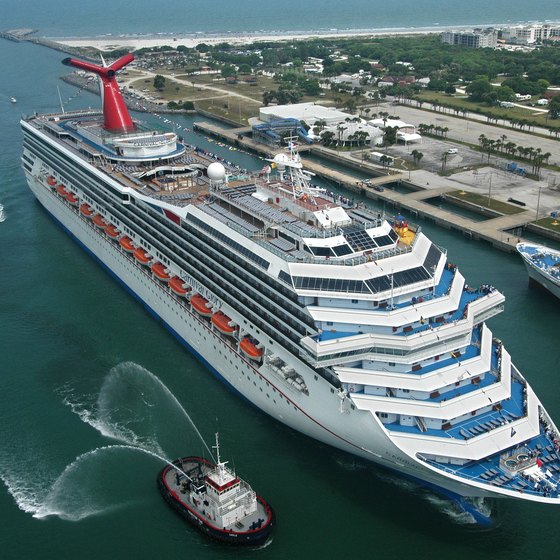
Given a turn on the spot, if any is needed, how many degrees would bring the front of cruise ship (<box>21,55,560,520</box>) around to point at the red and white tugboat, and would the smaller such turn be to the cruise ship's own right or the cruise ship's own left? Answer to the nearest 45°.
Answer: approximately 90° to the cruise ship's own right

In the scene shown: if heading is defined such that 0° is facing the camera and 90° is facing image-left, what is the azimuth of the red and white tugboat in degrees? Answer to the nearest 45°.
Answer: approximately 315°
